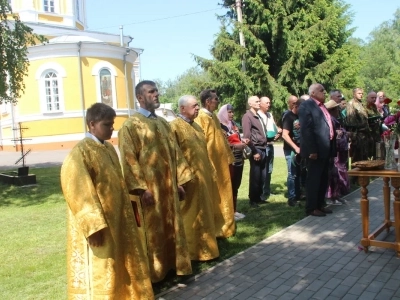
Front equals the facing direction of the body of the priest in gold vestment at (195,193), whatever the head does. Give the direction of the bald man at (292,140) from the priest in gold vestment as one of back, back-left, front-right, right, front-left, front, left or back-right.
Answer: left

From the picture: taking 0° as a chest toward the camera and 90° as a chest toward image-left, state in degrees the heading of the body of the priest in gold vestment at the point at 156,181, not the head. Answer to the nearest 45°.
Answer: approximately 315°

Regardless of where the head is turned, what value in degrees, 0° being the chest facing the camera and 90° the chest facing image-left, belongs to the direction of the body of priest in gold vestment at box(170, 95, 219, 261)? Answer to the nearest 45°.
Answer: approximately 315°

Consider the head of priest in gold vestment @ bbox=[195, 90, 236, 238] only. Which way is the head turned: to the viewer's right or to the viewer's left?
to the viewer's right

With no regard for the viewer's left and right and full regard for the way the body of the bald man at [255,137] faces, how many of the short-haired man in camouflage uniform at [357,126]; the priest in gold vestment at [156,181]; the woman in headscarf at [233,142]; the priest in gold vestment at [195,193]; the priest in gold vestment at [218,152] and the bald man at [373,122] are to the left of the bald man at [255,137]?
2

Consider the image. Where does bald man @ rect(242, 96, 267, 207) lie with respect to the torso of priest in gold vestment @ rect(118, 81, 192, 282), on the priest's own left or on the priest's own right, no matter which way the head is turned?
on the priest's own left

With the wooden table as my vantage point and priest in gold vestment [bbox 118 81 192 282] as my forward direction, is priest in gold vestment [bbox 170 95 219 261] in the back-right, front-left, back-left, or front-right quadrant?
front-right

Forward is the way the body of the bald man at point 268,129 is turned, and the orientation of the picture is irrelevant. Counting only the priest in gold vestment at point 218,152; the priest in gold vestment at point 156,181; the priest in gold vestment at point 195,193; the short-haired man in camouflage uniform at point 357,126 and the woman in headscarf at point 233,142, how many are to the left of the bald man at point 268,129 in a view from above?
1

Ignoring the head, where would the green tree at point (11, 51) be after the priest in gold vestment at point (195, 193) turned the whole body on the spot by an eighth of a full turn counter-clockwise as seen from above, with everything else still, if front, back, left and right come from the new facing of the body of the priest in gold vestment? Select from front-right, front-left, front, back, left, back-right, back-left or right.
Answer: back-left
